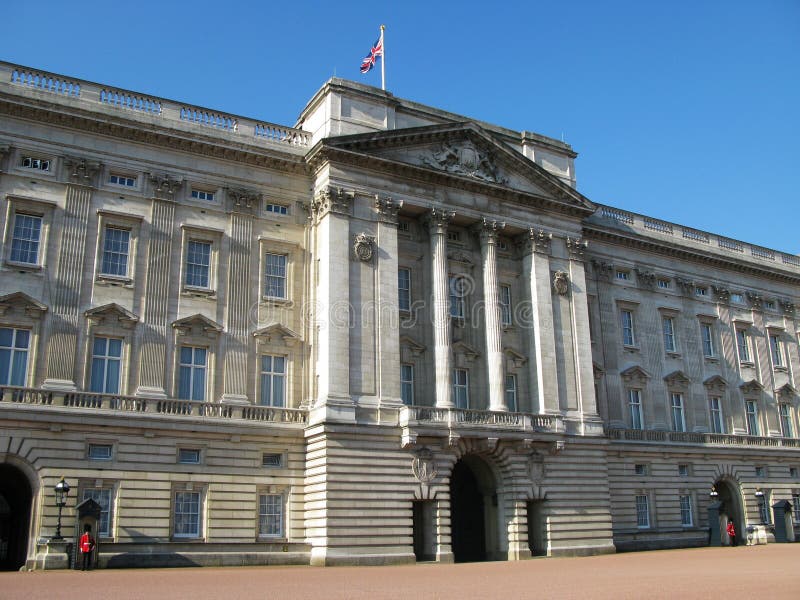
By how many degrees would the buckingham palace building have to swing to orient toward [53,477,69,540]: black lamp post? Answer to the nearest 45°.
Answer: approximately 90° to its right

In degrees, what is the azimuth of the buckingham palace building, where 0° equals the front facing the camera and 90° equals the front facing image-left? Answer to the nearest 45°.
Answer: approximately 315°
